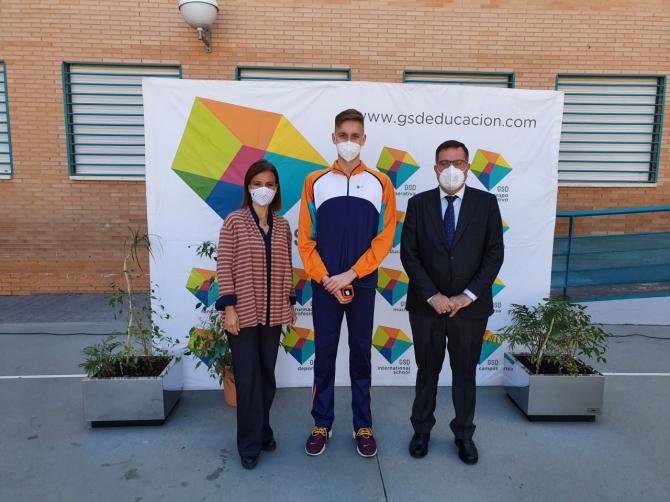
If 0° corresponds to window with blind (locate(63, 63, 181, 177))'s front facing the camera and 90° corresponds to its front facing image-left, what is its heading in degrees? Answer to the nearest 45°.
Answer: approximately 0°

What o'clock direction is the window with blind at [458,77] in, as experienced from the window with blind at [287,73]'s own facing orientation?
the window with blind at [458,77] is roughly at 9 o'clock from the window with blind at [287,73].

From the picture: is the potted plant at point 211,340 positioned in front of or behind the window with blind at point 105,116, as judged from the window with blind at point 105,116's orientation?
in front

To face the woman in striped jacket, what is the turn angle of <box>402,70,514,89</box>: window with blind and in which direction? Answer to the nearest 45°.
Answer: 0° — it already faces them

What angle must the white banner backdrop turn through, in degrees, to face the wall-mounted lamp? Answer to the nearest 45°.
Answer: approximately 135° to its right

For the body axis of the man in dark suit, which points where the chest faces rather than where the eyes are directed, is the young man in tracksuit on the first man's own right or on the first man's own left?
on the first man's own right

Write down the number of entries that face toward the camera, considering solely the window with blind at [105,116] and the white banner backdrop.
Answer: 2

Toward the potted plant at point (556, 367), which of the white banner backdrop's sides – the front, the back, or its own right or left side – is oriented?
left

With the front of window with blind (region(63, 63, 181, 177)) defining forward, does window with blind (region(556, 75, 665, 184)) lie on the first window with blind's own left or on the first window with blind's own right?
on the first window with blind's own left

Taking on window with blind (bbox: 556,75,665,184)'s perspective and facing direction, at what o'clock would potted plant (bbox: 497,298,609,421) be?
The potted plant is roughly at 12 o'clock from the window with blind.

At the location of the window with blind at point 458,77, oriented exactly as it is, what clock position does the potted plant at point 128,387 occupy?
The potted plant is roughly at 1 o'clock from the window with blind.

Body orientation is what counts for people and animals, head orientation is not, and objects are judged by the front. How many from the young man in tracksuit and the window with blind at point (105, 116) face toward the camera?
2
